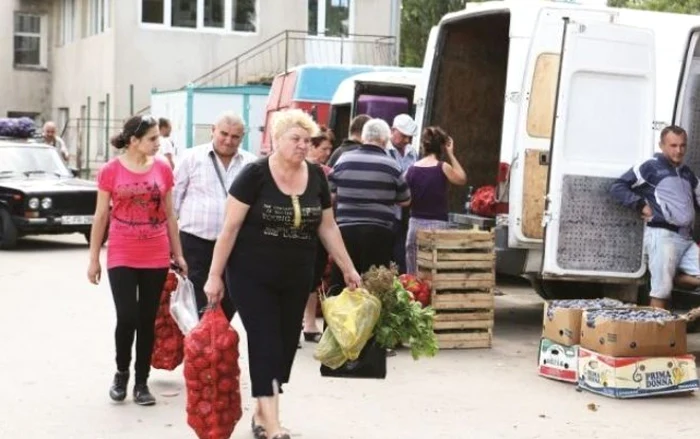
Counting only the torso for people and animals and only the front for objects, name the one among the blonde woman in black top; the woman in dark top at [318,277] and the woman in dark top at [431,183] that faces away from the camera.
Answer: the woman in dark top at [431,183]

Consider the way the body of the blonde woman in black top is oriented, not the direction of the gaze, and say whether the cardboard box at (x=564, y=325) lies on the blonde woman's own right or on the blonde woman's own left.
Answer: on the blonde woman's own left

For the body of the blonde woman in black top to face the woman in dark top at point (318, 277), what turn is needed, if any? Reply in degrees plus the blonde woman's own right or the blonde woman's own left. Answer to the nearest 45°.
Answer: approximately 135° to the blonde woman's own left

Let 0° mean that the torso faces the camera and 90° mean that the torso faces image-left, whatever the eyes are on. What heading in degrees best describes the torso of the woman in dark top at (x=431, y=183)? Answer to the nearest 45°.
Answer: approximately 180°

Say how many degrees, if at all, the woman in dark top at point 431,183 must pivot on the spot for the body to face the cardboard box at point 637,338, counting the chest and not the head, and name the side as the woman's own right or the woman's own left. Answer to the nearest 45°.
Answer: approximately 135° to the woman's own right

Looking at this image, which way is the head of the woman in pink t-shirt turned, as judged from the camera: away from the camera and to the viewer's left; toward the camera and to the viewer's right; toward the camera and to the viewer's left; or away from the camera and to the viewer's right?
toward the camera and to the viewer's right

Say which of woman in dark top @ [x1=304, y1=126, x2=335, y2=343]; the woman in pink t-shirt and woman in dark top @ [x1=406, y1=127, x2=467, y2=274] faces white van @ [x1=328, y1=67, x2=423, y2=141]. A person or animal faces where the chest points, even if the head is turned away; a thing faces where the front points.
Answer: woman in dark top @ [x1=406, y1=127, x2=467, y2=274]

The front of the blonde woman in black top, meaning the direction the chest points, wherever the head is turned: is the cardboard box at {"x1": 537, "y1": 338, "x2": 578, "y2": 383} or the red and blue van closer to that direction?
the cardboard box

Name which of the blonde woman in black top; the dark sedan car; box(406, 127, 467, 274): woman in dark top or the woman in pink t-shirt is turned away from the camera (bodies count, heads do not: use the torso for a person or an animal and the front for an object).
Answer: the woman in dark top

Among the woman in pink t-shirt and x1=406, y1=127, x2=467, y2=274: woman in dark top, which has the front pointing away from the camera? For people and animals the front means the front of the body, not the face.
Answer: the woman in dark top
